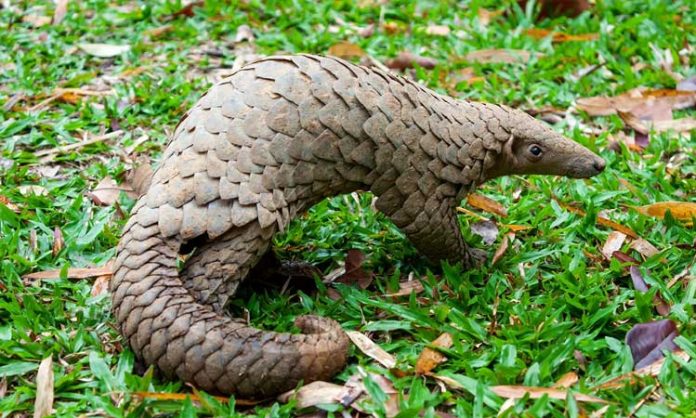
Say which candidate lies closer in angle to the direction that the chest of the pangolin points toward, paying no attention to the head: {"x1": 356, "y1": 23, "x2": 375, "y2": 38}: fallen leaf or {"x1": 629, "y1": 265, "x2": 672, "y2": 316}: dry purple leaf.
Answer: the dry purple leaf

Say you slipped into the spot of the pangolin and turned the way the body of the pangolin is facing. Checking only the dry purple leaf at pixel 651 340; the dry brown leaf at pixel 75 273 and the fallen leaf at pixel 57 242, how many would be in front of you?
1

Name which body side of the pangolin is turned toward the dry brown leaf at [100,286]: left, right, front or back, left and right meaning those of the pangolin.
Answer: back

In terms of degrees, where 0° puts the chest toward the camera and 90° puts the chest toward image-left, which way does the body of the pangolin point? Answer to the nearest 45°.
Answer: approximately 270°

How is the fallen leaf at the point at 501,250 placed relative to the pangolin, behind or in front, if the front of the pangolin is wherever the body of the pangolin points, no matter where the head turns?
in front

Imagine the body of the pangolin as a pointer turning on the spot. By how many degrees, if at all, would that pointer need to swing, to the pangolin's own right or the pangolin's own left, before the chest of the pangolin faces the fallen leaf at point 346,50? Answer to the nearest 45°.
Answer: approximately 90° to the pangolin's own left

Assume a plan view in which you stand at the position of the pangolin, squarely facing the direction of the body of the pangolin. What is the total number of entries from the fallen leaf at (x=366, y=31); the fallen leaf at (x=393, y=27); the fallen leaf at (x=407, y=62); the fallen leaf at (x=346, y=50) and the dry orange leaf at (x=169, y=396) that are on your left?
4

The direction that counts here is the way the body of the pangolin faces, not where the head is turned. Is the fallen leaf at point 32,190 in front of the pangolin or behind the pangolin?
behind

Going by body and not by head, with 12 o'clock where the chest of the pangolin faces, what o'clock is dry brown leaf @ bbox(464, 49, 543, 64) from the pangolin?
The dry brown leaf is roughly at 10 o'clock from the pangolin.

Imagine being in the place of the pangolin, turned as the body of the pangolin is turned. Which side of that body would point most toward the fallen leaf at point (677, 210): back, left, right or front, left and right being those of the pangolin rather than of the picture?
front

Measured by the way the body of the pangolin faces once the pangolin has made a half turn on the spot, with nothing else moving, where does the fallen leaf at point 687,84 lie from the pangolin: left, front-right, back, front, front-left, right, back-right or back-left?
back-right

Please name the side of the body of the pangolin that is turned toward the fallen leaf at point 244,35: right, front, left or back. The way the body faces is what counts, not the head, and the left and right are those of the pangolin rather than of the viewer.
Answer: left

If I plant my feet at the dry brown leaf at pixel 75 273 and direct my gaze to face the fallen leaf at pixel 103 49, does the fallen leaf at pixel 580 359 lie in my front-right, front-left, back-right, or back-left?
back-right

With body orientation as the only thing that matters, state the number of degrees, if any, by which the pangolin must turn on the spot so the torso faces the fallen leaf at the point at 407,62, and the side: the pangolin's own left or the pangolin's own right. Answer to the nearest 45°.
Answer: approximately 90° to the pangolin's own left

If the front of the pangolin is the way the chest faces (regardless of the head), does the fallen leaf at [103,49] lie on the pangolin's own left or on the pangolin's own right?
on the pangolin's own left
